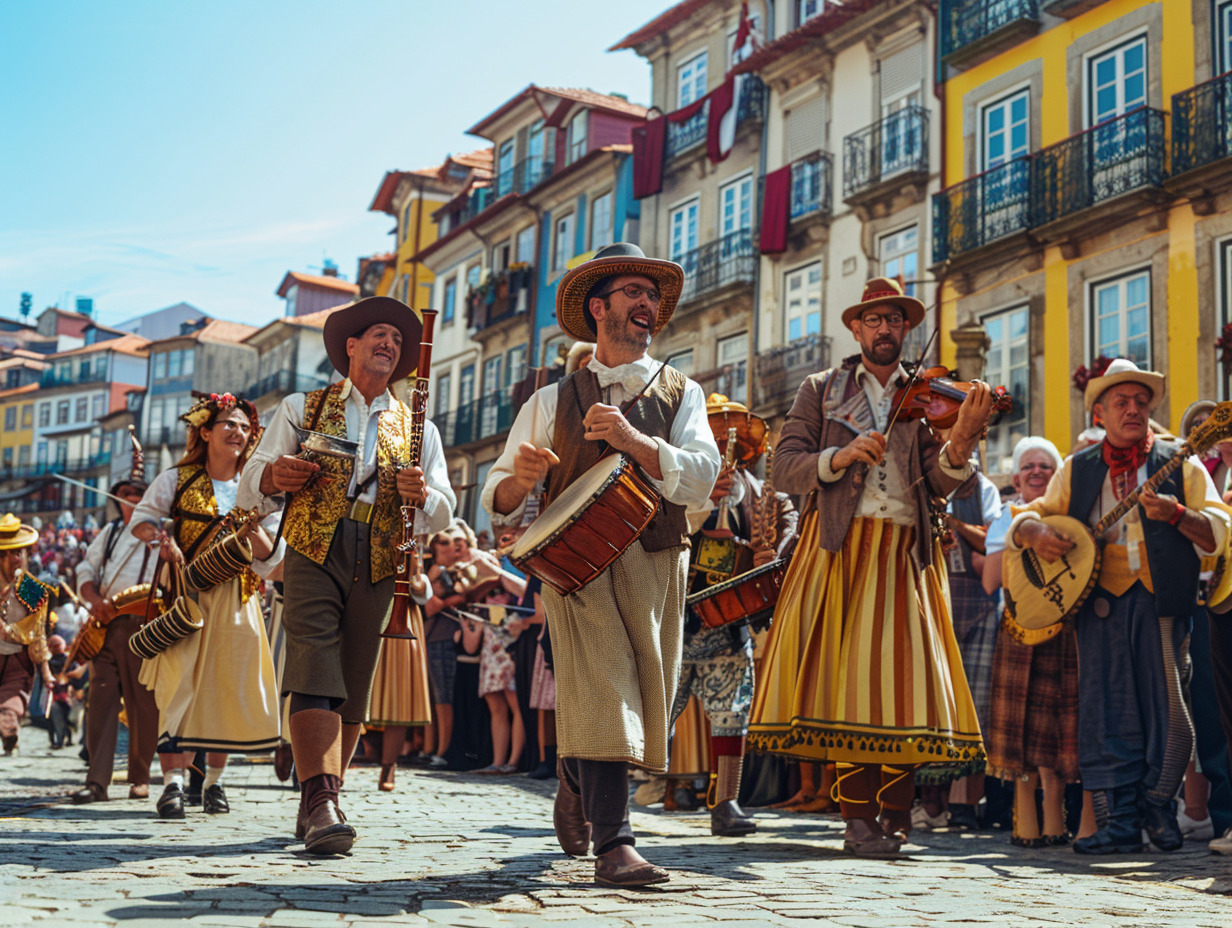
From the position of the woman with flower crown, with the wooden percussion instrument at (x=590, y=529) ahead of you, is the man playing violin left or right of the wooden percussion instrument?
left

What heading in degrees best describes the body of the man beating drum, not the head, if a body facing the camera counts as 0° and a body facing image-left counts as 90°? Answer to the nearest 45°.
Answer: approximately 315°

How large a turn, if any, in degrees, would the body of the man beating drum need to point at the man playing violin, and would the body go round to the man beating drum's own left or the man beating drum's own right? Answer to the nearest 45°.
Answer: approximately 90° to the man beating drum's own left

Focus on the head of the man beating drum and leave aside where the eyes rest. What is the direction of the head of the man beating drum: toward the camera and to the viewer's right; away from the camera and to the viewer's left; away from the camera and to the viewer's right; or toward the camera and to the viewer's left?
toward the camera and to the viewer's right

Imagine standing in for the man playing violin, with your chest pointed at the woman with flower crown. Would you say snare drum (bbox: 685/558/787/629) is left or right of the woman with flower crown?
right

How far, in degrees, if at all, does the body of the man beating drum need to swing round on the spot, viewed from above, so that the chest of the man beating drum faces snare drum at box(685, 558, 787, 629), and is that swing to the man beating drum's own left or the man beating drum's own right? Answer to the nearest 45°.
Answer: approximately 135° to the man beating drum's own left

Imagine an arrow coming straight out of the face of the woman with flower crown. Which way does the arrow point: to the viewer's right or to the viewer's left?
to the viewer's right

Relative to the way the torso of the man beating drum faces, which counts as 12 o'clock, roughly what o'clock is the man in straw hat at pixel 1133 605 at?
The man in straw hat is roughly at 9 o'clock from the man beating drum.

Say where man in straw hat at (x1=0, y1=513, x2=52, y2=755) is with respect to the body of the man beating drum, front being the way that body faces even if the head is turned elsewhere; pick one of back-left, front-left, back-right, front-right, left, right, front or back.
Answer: back

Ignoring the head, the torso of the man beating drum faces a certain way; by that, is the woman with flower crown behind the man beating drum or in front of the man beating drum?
behind
